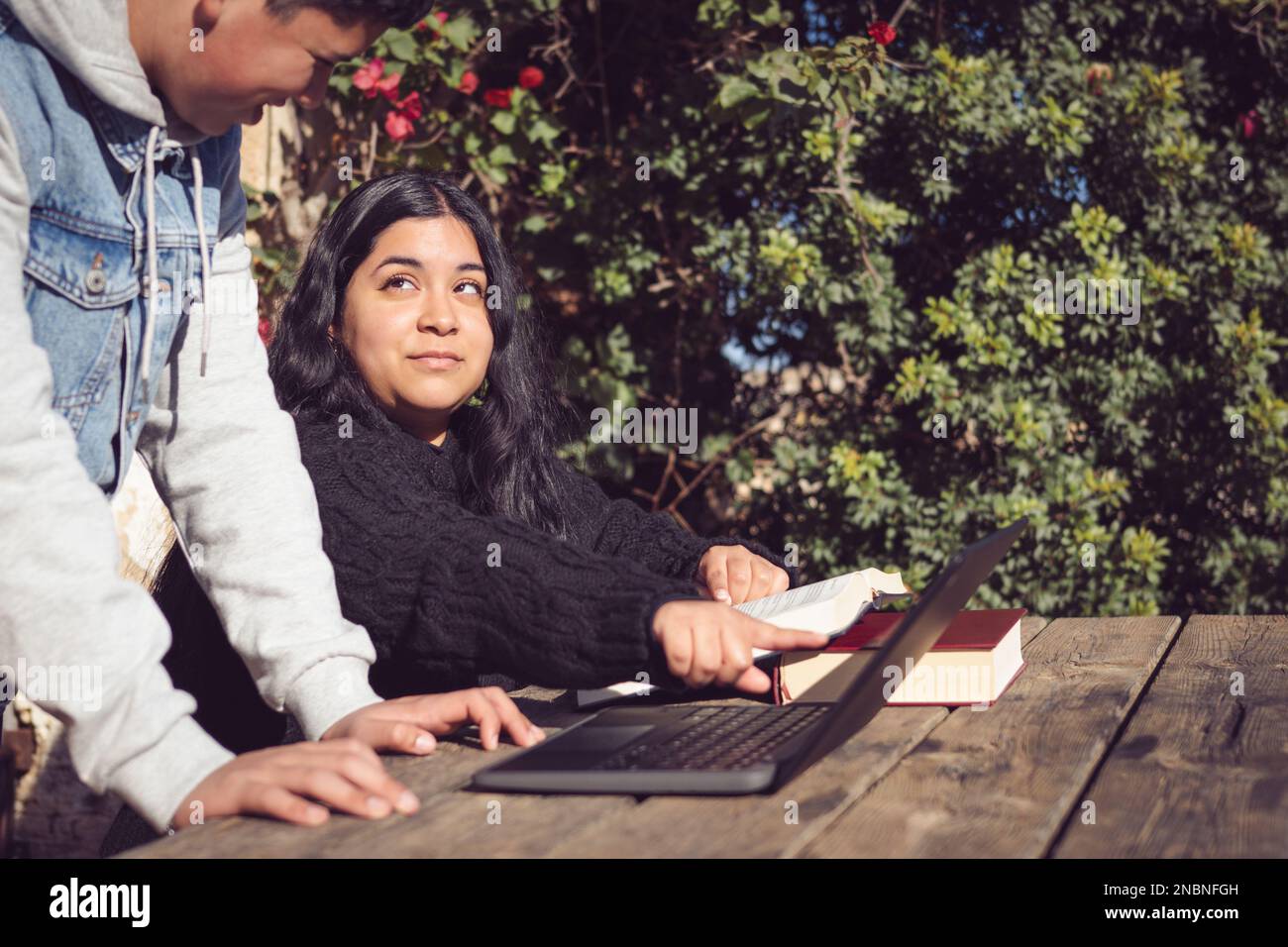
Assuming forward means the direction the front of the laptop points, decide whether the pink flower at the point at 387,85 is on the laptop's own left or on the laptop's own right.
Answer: on the laptop's own right

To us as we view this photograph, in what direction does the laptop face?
facing to the left of the viewer

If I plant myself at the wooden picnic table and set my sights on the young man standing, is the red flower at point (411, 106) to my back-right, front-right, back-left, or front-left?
front-right

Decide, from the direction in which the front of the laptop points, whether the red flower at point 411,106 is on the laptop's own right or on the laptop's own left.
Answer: on the laptop's own right

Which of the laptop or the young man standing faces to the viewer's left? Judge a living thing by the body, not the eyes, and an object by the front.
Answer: the laptop

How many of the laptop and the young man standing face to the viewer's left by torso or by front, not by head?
1

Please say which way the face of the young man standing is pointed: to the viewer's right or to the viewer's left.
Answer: to the viewer's right

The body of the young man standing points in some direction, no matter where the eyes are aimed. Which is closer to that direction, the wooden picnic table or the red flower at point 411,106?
the wooden picnic table

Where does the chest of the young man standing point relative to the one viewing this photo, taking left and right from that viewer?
facing the viewer and to the right of the viewer

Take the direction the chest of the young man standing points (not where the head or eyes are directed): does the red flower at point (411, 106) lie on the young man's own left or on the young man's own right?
on the young man's own left

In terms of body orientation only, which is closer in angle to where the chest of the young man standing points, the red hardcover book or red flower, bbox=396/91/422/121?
the red hardcover book
